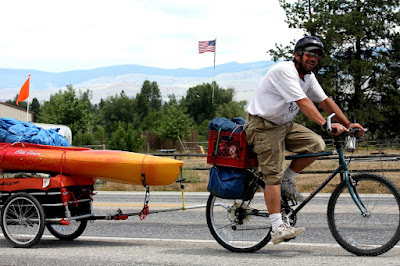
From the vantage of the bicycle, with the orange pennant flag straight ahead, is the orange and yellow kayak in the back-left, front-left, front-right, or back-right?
front-left

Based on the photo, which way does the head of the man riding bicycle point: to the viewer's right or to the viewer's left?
to the viewer's right

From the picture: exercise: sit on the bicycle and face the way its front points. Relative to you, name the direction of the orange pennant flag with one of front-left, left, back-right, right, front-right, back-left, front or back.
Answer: back-left

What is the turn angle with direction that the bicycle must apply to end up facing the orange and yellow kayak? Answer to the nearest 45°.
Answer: approximately 180°

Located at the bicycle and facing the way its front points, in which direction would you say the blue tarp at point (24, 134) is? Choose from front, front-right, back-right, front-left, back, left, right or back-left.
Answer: back

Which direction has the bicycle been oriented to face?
to the viewer's right
